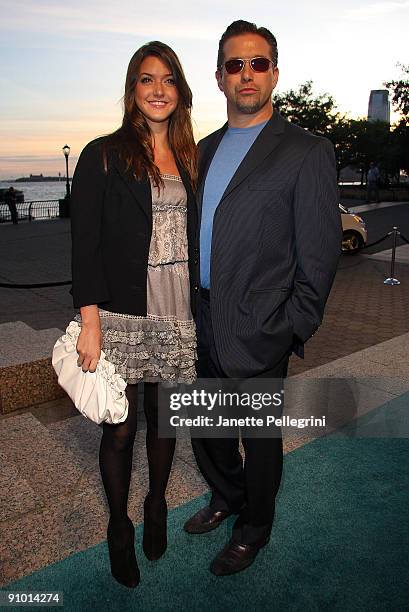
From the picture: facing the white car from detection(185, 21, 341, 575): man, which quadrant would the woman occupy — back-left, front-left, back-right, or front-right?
back-left

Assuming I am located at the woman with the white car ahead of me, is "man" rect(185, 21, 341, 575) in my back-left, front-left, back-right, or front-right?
front-right

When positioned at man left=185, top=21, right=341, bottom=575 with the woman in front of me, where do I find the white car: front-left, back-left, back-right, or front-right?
back-right

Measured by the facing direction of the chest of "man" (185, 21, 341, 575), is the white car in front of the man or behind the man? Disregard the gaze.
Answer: behind
